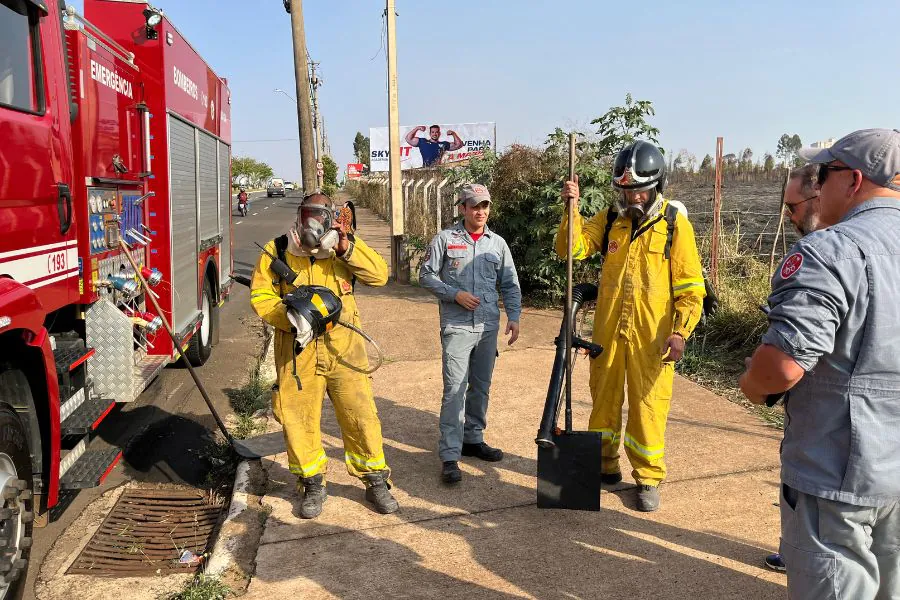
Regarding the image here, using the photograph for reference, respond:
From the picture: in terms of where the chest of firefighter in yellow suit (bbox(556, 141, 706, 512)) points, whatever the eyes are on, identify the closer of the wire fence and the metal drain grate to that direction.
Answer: the metal drain grate

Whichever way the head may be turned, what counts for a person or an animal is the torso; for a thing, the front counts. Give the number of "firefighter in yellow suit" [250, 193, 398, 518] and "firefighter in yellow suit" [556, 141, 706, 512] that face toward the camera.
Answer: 2

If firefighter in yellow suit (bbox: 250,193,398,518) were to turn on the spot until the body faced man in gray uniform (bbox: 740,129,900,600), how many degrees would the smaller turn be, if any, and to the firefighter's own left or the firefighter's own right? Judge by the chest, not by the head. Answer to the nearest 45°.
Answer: approximately 45° to the firefighter's own left

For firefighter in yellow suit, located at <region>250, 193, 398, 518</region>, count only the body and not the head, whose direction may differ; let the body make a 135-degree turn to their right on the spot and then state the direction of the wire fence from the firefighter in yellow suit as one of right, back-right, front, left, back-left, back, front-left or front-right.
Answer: right

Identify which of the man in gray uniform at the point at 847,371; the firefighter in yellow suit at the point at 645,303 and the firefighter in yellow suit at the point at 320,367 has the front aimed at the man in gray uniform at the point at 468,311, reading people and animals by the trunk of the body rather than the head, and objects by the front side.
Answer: the man in gray uniform at the point at 847,371

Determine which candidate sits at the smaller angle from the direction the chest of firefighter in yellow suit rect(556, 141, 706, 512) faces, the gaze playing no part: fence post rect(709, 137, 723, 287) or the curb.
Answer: the curb

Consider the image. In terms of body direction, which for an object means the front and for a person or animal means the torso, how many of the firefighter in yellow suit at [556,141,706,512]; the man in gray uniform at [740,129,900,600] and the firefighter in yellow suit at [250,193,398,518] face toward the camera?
2

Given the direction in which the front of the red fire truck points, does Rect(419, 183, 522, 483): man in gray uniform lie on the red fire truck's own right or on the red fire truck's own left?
on the red fire truck's own left

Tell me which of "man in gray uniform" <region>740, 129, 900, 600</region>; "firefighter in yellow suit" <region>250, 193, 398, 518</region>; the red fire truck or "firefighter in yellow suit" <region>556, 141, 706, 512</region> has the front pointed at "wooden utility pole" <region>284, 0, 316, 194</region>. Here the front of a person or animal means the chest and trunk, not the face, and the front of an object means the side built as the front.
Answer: the man in gray uniform

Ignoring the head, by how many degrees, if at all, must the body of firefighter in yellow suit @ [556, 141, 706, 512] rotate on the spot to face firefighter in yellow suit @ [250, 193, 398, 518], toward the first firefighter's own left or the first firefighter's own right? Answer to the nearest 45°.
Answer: approximately 90° to the first firefighter's own right

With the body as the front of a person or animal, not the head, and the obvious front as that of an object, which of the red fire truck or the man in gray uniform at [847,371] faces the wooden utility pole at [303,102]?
the man in gray uniform
